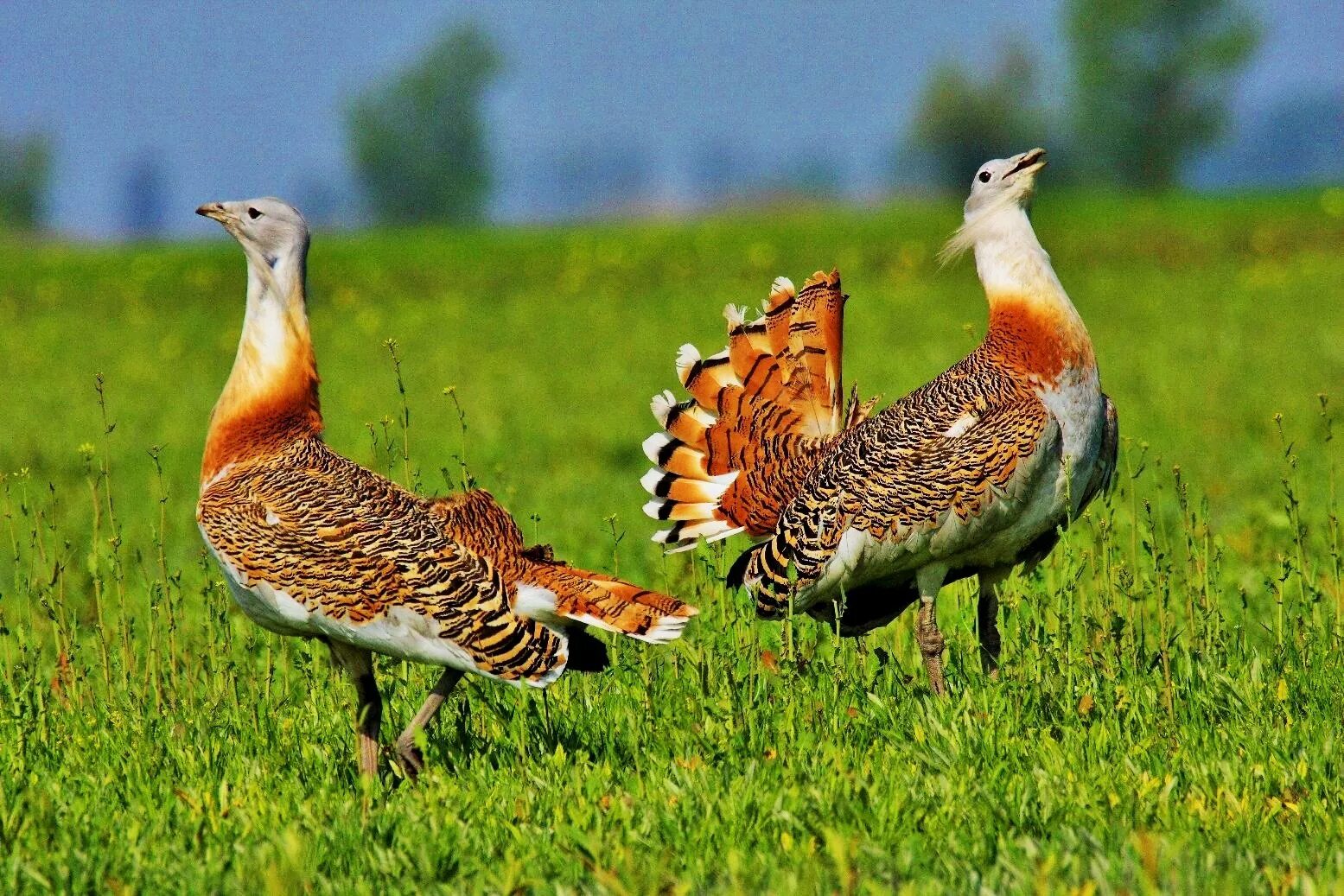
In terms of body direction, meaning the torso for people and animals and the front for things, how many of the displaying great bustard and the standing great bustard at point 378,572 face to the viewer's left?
1

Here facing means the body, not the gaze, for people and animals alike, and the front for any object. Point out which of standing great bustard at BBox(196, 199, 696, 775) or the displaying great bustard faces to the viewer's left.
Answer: the standing great bustard

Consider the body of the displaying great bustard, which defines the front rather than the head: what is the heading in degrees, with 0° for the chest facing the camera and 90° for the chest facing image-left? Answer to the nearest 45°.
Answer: approximately 315°

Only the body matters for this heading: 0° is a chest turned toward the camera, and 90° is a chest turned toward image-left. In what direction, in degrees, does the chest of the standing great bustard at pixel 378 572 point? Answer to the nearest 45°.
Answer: approximately 90°

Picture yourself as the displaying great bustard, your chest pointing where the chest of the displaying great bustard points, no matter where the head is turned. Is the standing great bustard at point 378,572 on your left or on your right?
on your right

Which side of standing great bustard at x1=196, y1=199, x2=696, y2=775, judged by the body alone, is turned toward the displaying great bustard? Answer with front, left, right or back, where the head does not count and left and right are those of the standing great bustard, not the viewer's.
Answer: back
